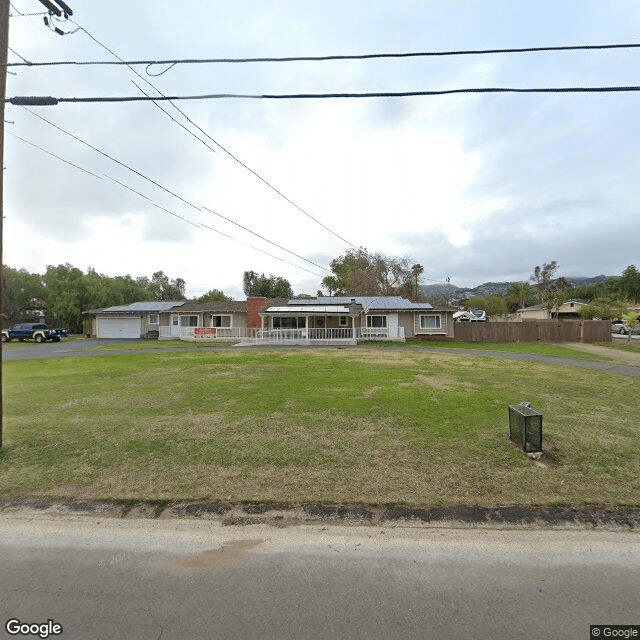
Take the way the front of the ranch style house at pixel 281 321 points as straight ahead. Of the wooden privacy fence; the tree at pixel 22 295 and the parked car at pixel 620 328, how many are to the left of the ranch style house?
2

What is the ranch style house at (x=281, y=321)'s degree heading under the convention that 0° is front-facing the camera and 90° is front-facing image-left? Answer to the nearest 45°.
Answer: approximately 0°

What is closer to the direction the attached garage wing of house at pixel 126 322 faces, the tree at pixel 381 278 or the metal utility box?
the metal utility box

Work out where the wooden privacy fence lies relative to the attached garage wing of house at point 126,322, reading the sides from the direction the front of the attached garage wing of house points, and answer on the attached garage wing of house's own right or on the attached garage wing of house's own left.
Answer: on the attached garage wing of house's own left

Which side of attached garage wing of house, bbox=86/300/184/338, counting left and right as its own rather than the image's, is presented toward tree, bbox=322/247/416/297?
left

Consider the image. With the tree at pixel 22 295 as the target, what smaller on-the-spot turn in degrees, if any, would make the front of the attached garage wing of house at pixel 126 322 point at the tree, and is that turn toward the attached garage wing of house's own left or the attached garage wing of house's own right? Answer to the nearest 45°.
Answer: approximately 135° to the attached garage wing of house's own right

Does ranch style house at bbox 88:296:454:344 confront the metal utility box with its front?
yes

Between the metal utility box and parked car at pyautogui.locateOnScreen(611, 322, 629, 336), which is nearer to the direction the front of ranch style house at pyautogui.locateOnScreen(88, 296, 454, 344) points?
the metal utility box

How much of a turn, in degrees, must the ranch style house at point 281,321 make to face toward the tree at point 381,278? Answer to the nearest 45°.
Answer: approximately 135° to its left

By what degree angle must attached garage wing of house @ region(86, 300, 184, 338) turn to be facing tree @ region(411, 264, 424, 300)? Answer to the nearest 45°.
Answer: approximately 90° to its left
